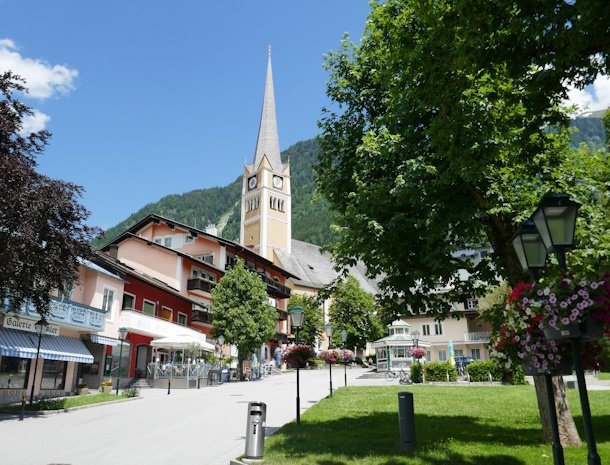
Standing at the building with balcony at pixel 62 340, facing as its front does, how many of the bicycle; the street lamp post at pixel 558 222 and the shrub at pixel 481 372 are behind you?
0

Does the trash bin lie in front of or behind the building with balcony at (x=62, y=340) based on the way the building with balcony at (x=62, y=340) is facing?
in front

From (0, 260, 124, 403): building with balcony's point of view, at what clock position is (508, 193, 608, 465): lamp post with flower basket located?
The lamp post with flower basket is roughly at 1 o'clock from the building with balcony.

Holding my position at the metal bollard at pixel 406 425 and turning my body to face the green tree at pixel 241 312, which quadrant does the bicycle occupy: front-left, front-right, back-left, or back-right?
front-right

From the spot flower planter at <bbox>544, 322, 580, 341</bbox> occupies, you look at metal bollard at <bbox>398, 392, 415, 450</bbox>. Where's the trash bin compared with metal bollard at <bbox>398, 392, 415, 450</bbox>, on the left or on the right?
left

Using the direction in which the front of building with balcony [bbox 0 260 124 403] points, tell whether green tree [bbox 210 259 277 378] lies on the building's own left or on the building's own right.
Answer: on the building's own left

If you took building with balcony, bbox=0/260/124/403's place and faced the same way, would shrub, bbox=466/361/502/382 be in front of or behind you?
in front

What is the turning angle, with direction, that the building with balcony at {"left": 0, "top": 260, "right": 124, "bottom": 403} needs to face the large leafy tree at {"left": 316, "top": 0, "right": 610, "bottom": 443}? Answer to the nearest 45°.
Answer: approximately 45° to its right

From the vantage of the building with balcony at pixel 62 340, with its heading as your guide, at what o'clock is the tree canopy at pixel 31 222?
The tree canopy is roughly at 2 o'clock from the building with balcony.

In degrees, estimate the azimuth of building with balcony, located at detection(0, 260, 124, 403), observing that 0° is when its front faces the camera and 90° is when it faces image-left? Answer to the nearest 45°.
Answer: approximately 315°

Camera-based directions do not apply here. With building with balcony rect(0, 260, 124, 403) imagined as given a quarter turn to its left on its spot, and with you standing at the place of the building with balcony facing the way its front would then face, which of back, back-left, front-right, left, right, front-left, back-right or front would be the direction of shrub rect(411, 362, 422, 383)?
front-right

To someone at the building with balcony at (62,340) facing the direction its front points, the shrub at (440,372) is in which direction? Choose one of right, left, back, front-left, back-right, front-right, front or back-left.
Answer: front-left

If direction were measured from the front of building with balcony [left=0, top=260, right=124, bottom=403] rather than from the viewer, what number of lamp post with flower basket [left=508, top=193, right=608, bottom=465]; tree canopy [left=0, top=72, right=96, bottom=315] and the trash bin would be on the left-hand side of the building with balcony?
0
